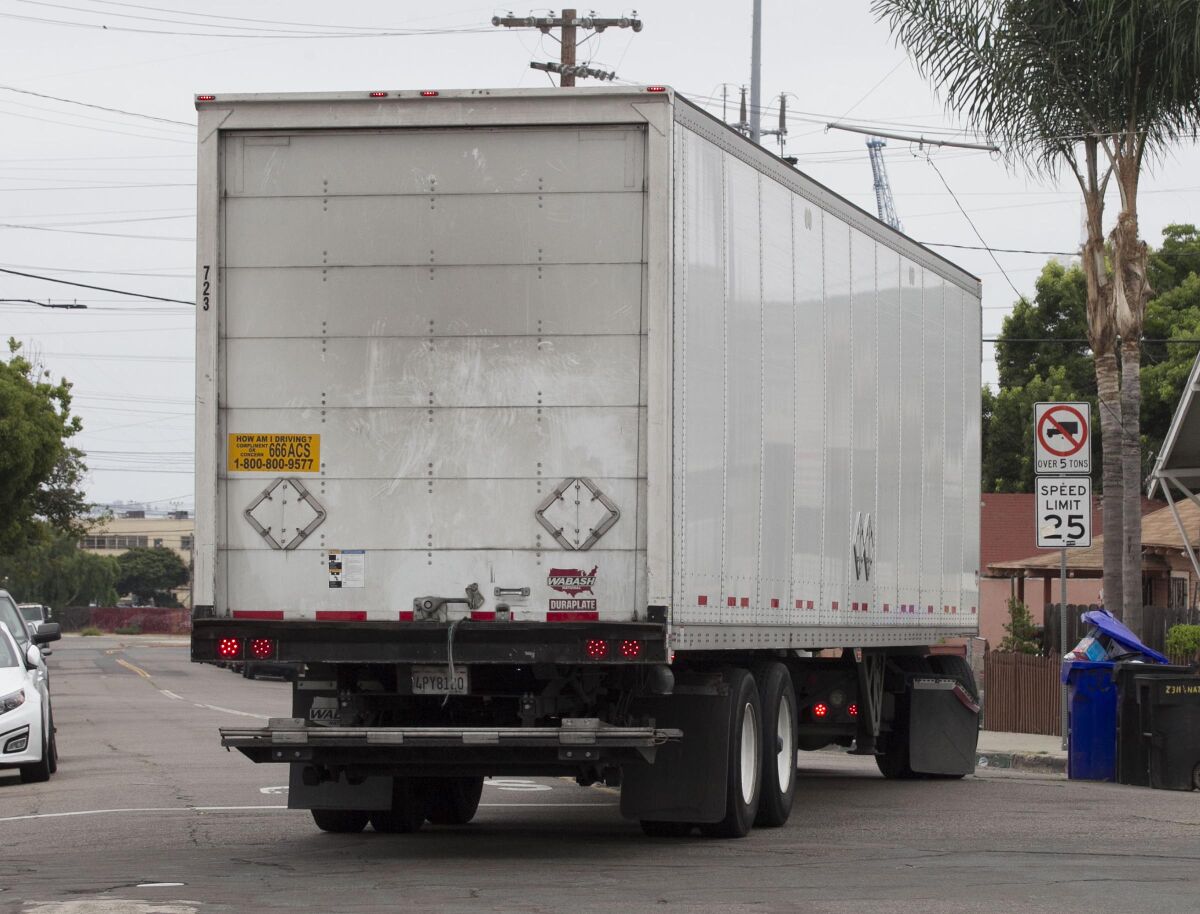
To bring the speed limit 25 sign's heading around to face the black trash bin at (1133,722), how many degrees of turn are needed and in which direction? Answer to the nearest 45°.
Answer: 0° — it already faces it

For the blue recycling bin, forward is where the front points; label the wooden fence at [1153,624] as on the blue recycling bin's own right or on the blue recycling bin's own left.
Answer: on the blue recycling bin's own right

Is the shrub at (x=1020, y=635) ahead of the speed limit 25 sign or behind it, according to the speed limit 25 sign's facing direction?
behind

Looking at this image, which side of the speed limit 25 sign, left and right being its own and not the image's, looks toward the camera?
front

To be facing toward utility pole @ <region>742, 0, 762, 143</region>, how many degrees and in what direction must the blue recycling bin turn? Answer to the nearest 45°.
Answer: approximately 90° to its right

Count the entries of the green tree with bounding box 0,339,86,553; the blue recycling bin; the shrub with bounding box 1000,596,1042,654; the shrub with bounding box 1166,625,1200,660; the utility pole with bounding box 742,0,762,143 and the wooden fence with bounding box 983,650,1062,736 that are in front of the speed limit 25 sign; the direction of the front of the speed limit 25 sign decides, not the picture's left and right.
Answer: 1

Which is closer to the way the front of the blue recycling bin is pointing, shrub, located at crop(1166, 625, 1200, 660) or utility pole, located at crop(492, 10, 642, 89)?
the utility pole

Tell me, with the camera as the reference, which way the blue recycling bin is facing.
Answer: facing to the left of the viewer

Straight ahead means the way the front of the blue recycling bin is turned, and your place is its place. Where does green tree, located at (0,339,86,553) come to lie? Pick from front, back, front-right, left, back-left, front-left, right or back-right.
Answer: front-right

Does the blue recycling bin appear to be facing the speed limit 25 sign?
no

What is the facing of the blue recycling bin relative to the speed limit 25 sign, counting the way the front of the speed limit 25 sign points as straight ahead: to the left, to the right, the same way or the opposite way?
to the right

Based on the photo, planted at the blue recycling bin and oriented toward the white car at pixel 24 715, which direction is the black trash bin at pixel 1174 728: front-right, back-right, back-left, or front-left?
back-left

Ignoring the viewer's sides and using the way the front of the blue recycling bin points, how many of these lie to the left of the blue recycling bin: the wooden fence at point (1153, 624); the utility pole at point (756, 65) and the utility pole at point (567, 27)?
0

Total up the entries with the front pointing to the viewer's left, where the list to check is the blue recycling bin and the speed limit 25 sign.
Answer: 1

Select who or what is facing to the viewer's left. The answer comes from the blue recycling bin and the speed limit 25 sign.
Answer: the blue recycling bin

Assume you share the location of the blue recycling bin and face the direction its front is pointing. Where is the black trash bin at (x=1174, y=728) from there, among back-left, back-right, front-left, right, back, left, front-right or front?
back-left

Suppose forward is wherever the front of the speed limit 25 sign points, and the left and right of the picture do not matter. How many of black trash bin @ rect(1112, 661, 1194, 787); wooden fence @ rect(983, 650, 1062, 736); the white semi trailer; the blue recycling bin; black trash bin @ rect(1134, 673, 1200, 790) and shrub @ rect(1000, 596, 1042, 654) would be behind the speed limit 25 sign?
2

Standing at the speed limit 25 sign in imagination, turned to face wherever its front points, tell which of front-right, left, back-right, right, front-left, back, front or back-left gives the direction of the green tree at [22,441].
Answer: back-right
